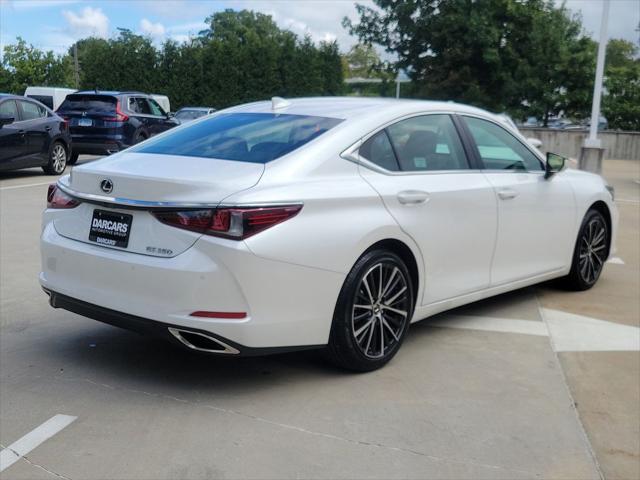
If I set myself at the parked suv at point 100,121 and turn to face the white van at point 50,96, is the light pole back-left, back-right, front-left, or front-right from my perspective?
back-right

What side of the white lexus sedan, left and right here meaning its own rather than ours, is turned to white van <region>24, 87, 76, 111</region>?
left

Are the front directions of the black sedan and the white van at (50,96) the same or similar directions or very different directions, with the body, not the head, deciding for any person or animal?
very different directions

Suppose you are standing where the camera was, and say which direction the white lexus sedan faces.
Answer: facing away from the viewer and to the right of the viewer

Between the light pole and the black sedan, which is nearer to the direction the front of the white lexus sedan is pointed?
the light pole

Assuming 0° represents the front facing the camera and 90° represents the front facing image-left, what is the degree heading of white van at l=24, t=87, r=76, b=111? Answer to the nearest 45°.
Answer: approximately 225°

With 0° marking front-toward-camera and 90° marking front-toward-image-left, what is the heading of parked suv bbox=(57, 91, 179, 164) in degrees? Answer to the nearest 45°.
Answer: approximately 225°

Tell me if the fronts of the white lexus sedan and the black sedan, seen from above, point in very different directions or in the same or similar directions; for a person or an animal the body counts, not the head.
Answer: very different directions
